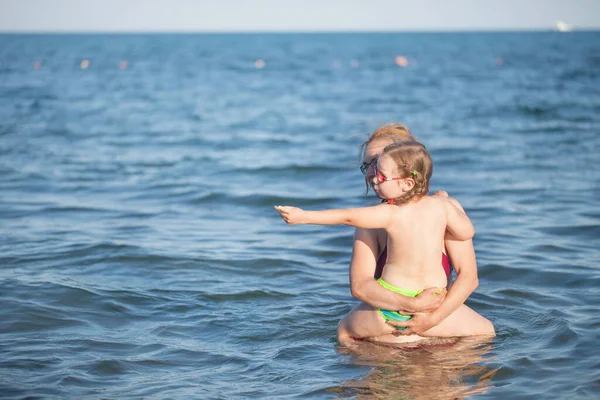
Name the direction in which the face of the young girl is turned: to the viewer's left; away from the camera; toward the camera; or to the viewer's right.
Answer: to the viewer's left

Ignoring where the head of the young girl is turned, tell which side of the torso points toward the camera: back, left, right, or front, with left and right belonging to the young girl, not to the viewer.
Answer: back

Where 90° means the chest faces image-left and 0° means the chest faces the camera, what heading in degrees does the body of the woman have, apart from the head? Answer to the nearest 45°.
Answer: approximately 0°
